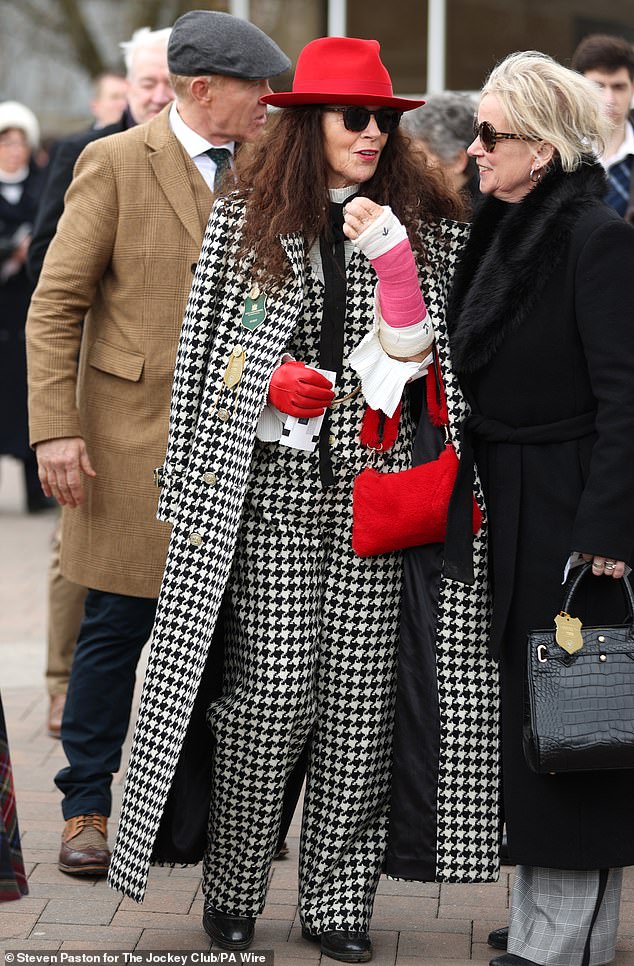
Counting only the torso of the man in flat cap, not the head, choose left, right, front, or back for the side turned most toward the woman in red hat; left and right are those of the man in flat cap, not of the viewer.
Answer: front

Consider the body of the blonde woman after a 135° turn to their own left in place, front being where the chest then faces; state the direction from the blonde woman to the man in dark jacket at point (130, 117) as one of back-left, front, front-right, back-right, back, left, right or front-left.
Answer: back

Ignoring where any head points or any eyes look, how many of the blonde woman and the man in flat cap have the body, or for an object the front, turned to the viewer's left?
1

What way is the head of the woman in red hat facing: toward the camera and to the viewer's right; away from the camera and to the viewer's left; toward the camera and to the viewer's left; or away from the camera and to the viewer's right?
toward the camera and to the viewer's right

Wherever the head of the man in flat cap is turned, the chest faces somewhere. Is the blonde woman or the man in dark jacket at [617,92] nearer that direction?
the blonde woman

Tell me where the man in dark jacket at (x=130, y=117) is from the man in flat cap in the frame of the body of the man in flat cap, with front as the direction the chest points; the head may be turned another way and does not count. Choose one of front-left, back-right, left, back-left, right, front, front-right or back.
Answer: back-left

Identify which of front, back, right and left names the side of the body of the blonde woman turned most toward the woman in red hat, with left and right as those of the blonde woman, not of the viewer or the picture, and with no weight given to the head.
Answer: front

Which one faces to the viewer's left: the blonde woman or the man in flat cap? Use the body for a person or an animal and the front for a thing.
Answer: the blonde woman

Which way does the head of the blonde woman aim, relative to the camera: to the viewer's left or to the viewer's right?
to the viewer's left

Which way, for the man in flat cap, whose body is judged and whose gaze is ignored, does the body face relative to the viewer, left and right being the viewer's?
facing the viewer and to the right of the viewer

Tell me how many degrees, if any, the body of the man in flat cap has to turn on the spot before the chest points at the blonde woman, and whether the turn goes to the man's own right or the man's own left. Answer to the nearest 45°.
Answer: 0° — they already face them

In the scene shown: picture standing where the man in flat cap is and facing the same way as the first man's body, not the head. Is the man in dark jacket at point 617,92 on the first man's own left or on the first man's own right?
on the first man's own left

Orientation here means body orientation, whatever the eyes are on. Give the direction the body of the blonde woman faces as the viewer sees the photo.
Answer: to the viewer's left
